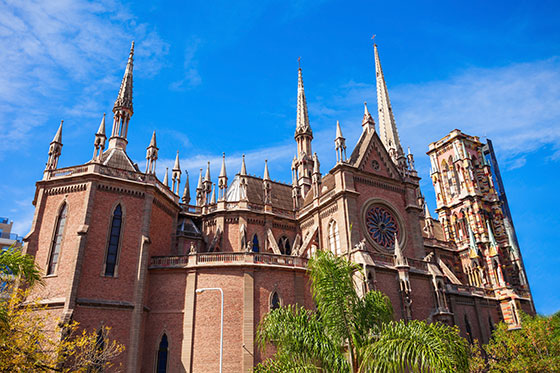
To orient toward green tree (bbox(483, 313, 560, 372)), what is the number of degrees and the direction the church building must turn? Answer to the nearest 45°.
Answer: approximately 45° to its right

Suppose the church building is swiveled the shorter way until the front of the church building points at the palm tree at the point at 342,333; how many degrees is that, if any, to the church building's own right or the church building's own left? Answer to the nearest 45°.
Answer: approximately 90° to the church building's own right

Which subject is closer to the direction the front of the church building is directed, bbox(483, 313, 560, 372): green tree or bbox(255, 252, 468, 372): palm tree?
the green tree

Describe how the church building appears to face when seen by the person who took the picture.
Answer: facing away from the viewer and to the right of the viewer
